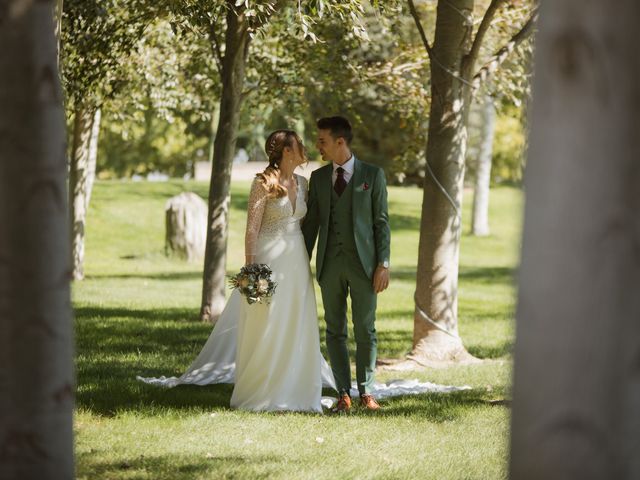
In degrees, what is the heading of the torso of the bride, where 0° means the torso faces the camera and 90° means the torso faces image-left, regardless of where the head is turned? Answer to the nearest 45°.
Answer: approximately 315°

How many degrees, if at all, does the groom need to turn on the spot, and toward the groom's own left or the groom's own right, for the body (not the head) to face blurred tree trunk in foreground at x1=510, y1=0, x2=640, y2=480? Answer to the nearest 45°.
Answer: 0° — they already face it

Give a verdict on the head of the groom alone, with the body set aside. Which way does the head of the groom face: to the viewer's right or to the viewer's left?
to the viewer's left

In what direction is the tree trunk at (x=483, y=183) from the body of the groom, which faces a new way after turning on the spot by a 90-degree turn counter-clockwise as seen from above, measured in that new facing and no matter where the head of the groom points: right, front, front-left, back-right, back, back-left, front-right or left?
left

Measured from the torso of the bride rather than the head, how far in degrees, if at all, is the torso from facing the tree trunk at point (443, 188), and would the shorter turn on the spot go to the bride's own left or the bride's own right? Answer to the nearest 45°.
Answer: approximately 90° to the bride's own left

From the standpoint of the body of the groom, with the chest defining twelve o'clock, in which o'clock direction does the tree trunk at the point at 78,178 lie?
The tree trunk is roughly at 5 o'clock from the groom.

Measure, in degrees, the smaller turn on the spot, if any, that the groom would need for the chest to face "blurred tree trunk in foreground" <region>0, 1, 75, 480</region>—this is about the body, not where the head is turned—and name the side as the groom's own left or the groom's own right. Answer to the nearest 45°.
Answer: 0° — they already face it
